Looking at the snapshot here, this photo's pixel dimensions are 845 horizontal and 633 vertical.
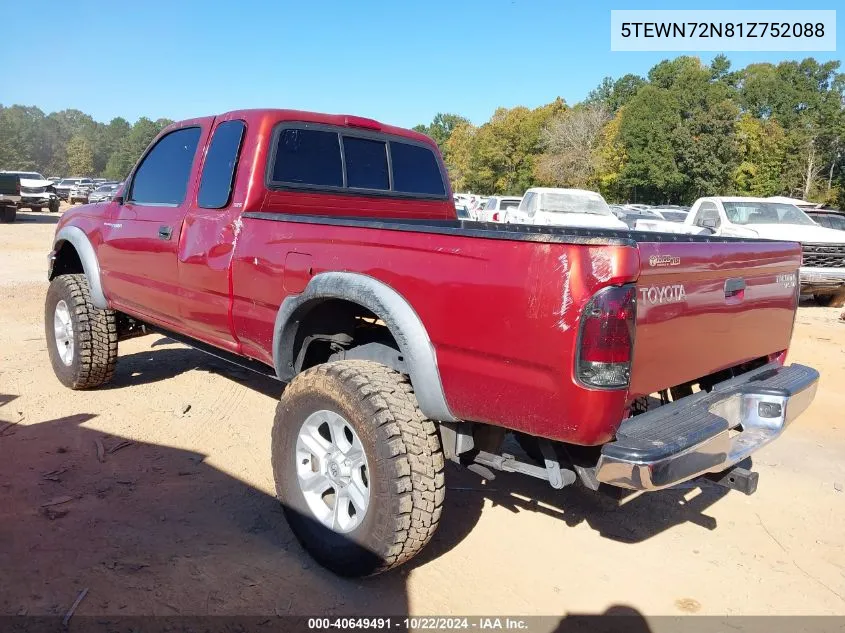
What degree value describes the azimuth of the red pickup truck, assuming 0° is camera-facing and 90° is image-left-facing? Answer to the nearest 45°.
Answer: approximately 135°

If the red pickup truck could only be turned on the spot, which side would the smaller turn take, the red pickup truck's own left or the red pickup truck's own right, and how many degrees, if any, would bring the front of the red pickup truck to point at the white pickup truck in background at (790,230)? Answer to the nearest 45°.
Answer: approximately 90° to the red pickup truck's own right

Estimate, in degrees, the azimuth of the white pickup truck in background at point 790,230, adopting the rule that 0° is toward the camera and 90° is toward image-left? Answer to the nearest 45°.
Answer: approximately 315°

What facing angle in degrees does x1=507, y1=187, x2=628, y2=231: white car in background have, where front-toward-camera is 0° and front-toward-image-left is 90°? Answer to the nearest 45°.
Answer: approximately 315°

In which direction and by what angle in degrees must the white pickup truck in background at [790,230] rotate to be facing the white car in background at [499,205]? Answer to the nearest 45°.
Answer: approximately 180°

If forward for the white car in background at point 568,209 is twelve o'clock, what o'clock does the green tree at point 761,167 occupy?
The green tree is roughly at 8 o'clock from the white car in background.

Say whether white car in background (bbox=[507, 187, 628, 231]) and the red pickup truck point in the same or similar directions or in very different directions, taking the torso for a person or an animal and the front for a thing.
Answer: very different directions

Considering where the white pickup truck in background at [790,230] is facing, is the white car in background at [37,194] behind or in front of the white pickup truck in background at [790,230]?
behind

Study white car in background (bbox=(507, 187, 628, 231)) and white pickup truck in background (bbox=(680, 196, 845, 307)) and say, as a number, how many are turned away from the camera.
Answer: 0

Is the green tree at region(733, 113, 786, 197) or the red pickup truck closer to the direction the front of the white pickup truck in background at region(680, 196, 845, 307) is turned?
the red pickup truck

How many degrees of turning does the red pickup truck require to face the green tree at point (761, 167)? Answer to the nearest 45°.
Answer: approximately 90° to its right
